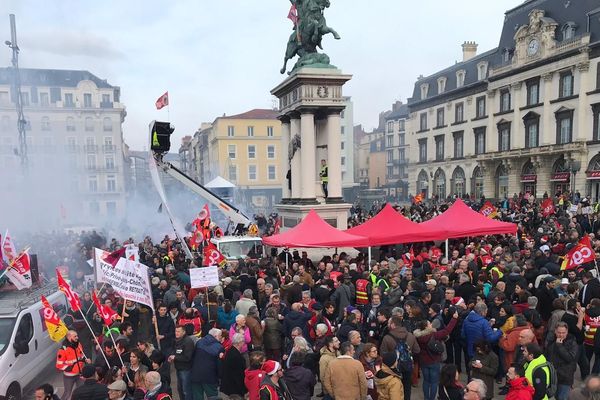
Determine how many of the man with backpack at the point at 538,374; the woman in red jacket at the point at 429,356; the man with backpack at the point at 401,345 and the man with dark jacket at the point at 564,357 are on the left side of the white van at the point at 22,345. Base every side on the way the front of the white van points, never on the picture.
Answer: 4

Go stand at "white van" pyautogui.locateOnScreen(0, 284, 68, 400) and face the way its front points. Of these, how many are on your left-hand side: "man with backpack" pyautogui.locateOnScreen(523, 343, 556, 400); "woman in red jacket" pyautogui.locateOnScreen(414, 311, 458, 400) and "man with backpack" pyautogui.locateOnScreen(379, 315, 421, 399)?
3

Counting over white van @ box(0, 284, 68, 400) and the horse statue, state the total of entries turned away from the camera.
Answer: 0
